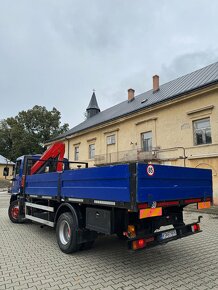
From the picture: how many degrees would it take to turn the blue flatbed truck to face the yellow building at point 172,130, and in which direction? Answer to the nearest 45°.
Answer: approximately 45° to its right

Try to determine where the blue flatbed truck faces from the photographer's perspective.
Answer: facing away from the viewer and to the left of the viewer

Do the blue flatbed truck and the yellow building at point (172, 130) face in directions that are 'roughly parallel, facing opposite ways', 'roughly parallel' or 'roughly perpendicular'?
roughly perpendicular

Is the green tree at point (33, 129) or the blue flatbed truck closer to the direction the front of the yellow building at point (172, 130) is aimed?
the blue flatbed truck

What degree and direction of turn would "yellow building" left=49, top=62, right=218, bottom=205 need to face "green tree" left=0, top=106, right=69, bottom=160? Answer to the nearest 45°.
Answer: approximately 90° to its right

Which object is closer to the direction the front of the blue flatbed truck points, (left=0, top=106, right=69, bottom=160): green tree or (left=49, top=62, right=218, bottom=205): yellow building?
the green tree

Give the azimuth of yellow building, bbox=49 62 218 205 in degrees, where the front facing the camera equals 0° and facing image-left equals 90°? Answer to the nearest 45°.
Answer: approximately 45°

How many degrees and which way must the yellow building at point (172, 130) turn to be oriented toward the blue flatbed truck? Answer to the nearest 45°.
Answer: approximately 45° to its left

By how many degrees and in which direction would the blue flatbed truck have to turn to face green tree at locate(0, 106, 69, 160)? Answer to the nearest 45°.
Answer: approximately 45° to its right
